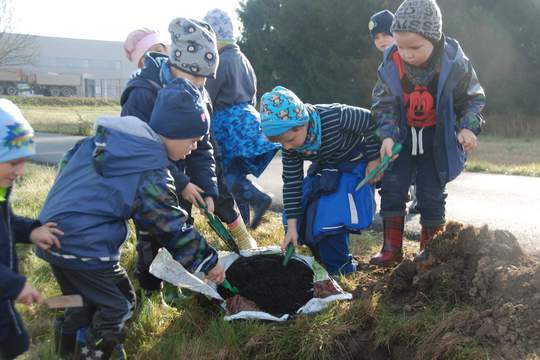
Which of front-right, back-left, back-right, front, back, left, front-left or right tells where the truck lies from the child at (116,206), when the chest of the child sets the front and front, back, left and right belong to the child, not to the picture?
front-left

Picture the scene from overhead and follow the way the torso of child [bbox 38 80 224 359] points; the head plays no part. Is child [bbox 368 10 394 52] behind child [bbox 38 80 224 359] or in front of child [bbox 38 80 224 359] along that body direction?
in front

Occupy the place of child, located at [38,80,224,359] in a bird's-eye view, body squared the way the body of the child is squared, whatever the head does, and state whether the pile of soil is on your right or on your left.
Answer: on your right

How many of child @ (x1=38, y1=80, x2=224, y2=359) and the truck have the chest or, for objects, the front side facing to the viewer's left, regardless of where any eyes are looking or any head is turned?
1

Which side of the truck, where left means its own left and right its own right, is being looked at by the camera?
left

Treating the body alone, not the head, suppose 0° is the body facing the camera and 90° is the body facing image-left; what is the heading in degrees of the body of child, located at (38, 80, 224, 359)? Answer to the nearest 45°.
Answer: approximately 225°

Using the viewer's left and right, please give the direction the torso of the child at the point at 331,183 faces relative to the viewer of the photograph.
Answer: facing the viewer and to the left of the viewer

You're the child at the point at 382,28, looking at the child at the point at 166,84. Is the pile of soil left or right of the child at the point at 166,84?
left

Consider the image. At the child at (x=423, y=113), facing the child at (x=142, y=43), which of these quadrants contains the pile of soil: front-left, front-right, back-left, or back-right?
back-left

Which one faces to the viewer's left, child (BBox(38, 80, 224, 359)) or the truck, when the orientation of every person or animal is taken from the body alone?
the truck

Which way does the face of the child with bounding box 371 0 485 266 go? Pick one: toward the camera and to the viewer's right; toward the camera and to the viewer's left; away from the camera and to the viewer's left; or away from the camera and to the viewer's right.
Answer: toward the camera and to the viewer's left

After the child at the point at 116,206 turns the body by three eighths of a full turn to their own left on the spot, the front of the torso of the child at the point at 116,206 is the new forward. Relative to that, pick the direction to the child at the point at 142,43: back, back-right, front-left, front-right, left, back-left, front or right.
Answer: right
